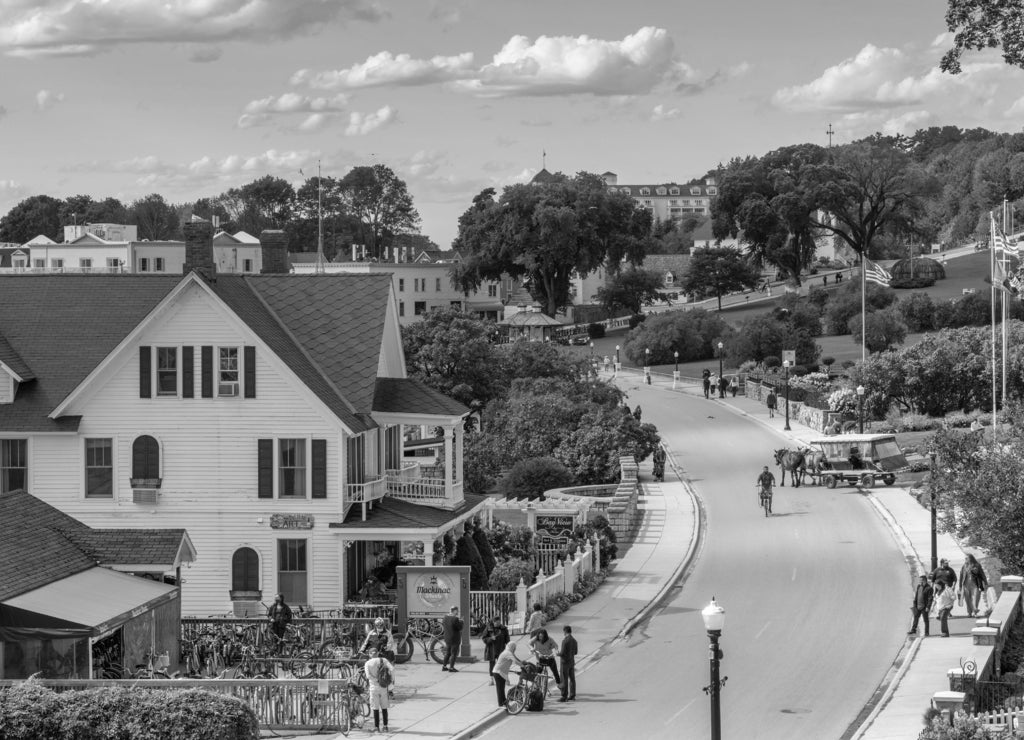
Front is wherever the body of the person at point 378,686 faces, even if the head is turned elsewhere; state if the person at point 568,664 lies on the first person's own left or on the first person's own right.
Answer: on the first person's own right

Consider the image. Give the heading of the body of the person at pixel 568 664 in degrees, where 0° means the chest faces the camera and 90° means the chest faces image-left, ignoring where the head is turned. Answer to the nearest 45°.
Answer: approximately 90°

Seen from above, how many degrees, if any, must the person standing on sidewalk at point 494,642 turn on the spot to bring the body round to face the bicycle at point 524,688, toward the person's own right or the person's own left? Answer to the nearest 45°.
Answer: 0° — they already face it

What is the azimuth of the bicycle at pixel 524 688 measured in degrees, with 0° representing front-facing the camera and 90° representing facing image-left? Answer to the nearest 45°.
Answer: approximately 45°

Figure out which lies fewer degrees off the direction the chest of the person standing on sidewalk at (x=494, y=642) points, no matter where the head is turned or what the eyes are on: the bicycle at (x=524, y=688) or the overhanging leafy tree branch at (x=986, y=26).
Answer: the bicycle

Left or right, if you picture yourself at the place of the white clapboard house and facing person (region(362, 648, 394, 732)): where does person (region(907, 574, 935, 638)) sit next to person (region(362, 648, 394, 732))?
left

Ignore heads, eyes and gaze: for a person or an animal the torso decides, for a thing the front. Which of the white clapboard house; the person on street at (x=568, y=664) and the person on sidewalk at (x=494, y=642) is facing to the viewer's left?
the person on street at (x=568, y=664)
